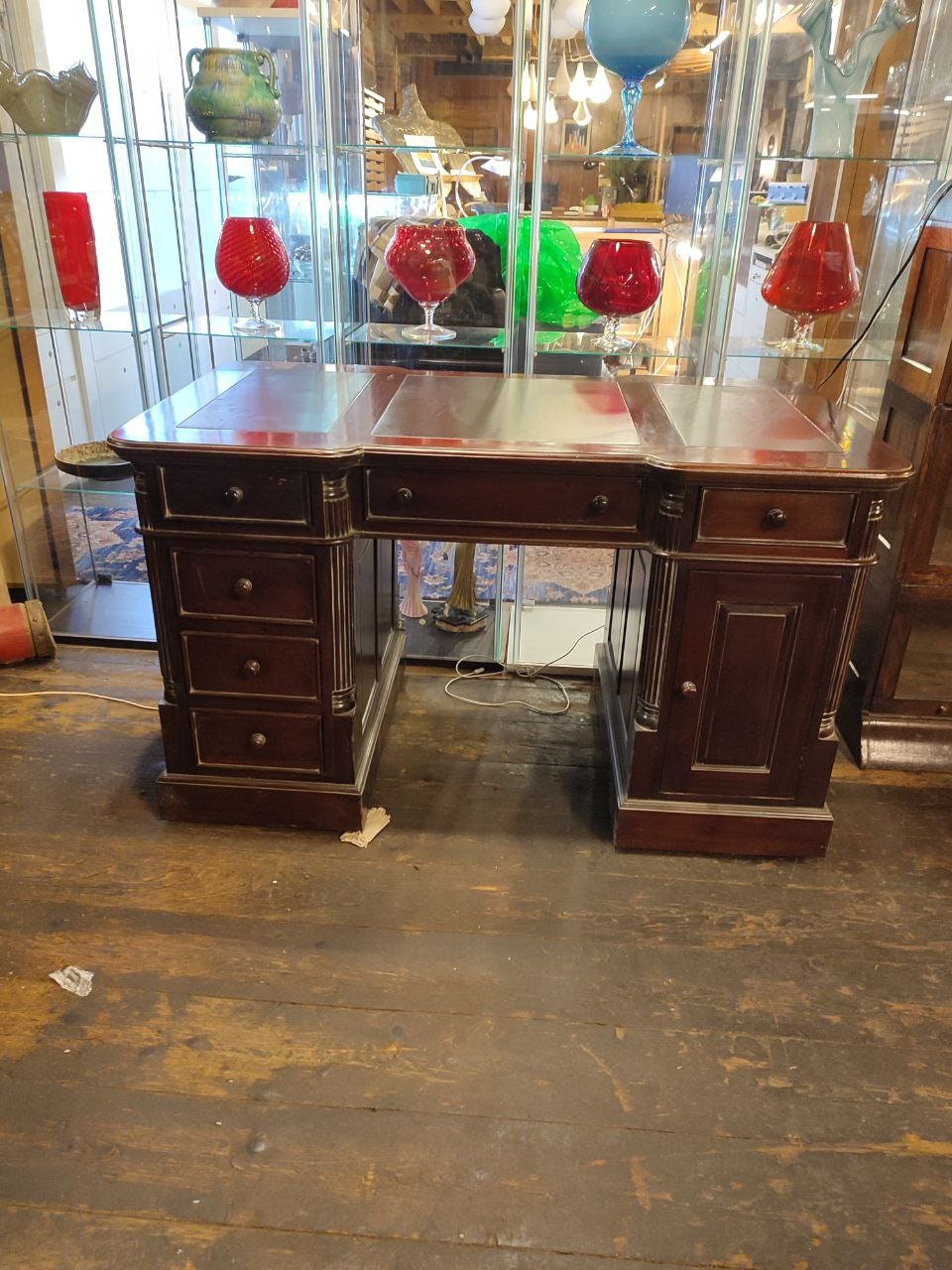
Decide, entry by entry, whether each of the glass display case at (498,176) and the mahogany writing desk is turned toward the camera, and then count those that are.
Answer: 2

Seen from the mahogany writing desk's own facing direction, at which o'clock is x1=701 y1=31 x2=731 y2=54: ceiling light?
The ceiling light is roughly at 7 o'clock from the mahogany writing desk.

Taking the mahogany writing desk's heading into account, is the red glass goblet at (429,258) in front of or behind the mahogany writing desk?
behind

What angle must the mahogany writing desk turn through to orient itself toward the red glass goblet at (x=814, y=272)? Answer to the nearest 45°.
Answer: approximately 135° to its left

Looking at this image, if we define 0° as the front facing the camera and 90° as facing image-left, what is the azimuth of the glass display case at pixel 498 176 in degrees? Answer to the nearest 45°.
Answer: approximately 0°

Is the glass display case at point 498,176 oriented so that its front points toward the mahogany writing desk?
yes

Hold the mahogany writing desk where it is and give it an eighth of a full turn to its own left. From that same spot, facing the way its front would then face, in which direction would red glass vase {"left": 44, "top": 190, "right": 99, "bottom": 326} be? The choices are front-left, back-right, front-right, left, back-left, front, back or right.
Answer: back
